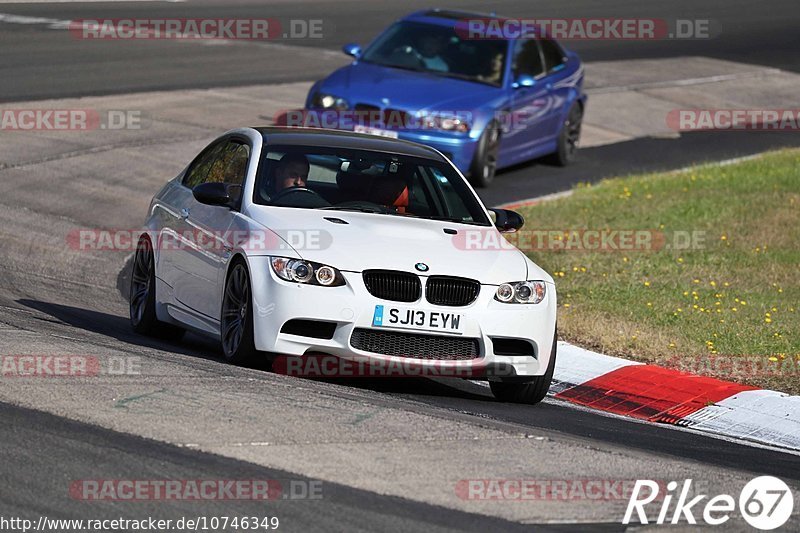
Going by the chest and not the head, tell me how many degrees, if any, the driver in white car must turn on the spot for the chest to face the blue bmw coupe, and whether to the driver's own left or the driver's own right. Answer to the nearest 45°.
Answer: approximately 135° to the driver's own left

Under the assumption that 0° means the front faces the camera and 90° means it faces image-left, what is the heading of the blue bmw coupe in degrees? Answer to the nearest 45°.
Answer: approximately 45°

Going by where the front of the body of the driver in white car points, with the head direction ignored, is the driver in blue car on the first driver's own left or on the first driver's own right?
on the first driver's own left

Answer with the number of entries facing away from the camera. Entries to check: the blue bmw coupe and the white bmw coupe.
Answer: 0

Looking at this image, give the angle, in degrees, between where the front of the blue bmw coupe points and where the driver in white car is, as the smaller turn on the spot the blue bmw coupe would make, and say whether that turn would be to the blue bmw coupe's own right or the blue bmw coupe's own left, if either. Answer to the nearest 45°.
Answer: approximately 45° to the blue bmw coupe's own left

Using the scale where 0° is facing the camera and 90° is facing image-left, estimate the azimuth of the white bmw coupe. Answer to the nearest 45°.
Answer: approximately 315°

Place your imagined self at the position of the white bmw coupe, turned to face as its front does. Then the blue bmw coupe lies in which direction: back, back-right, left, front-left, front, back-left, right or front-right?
back-left

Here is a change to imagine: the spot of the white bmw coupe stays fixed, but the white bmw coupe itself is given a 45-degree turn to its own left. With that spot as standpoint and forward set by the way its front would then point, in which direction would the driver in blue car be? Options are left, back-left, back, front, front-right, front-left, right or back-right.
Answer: left
